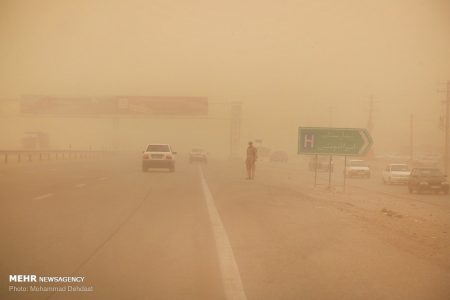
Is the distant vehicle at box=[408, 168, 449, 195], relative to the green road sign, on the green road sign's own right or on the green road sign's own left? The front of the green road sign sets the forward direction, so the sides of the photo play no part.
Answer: on the green road sign's own left

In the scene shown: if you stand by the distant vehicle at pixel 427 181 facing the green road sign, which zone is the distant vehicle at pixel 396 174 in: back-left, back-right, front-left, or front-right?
back-right

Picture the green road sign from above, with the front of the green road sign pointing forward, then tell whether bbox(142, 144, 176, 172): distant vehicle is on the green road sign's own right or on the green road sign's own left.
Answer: on the green road sign's own right

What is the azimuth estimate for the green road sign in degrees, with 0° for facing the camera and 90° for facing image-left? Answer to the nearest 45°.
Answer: approximately 0°
